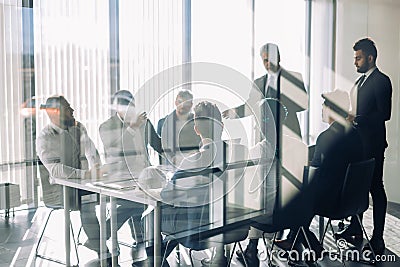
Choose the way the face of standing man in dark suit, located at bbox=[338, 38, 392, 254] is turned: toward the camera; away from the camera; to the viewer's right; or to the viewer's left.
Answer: to the viewer's left

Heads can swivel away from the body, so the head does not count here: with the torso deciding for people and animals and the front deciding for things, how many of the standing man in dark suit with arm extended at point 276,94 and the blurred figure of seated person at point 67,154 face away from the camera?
0

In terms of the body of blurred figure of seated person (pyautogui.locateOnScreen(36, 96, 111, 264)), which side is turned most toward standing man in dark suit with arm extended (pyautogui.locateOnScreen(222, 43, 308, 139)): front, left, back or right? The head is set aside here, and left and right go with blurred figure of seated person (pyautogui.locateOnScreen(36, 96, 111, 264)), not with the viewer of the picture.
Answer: front

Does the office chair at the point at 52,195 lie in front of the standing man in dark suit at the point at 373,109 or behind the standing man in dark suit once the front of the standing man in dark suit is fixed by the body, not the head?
in front

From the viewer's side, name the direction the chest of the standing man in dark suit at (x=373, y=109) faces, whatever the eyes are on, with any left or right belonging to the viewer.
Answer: facing the viewer and to the left of the viewer

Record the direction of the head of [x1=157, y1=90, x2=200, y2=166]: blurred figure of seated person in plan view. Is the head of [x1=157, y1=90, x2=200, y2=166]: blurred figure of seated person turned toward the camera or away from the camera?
toward the camera

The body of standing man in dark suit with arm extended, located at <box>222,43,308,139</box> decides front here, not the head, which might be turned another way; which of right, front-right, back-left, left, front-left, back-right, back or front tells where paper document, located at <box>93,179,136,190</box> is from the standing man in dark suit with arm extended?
front-right

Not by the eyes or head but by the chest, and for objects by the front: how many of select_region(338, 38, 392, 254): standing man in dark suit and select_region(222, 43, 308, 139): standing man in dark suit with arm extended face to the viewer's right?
0

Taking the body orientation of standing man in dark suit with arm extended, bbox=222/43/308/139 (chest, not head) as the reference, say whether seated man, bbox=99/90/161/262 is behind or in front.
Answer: in front

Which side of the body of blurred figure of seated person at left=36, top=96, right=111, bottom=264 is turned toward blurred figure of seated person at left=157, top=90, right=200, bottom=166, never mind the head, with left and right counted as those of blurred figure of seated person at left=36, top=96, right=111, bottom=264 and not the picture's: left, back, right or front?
front

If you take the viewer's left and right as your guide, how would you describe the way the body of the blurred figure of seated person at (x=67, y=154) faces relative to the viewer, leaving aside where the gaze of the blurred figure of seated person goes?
facing the viewer and to the right of the viewer
